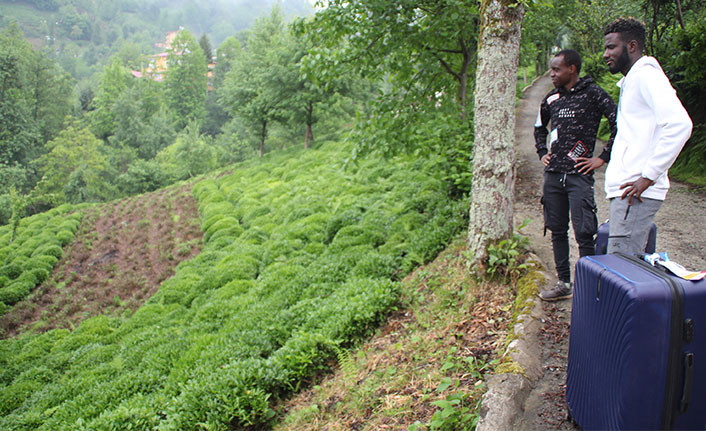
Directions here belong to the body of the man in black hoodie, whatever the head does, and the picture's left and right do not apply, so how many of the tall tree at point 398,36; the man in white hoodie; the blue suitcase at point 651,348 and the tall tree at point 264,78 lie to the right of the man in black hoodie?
2

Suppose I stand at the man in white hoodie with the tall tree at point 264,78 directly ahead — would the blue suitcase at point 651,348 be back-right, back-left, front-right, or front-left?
back-left

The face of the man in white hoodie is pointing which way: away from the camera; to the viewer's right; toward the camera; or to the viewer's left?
to the viewer's left

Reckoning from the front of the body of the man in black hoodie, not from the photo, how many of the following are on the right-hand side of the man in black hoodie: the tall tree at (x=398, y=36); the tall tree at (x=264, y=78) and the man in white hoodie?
2

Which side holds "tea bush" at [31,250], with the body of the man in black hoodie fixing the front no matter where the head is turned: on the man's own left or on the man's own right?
on the man's own right

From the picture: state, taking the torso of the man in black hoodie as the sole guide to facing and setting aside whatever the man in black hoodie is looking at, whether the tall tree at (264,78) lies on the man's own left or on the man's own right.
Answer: on the man's own right

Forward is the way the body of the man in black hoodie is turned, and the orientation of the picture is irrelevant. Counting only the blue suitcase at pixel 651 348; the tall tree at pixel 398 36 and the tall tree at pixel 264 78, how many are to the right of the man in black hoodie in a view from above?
2

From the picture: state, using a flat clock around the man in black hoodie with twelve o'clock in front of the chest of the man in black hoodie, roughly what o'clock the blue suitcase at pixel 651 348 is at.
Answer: The blue suitcase is roughly at 10 o'clock from the man in black hoodie.

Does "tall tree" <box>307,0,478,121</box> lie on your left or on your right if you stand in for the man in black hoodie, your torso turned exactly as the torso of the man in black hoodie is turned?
on your right

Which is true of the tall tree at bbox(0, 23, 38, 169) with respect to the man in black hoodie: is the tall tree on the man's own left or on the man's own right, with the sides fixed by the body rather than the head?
on the man's own right

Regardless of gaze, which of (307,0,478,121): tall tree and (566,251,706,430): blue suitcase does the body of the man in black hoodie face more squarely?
the blue suitcase
